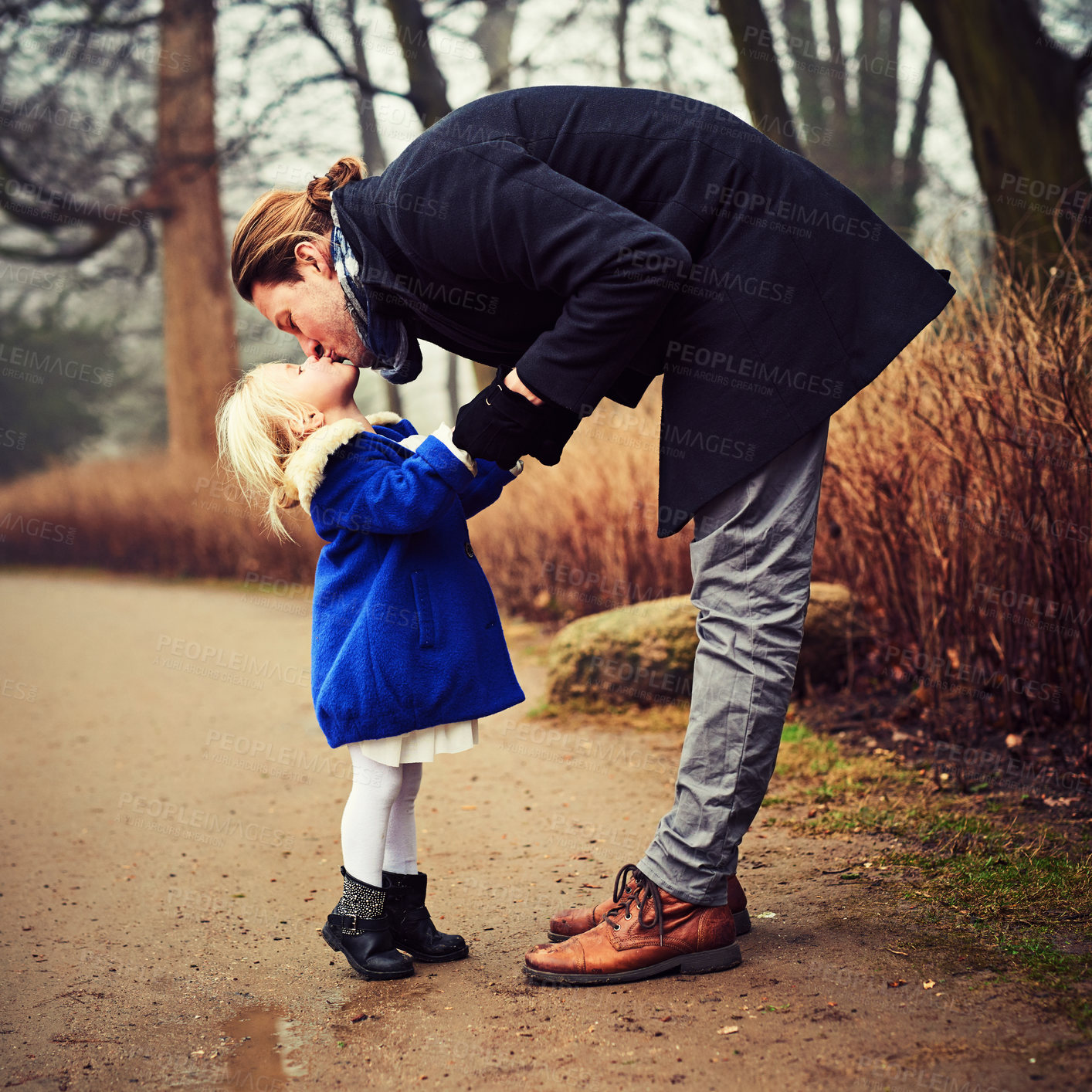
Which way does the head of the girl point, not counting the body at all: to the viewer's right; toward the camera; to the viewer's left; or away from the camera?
to the viewer's right

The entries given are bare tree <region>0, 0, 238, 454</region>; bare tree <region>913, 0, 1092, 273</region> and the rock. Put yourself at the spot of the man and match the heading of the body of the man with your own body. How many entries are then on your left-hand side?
0

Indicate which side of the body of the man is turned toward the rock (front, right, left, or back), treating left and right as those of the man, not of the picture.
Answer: right

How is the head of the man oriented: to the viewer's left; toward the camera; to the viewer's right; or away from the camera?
to the viewer's left

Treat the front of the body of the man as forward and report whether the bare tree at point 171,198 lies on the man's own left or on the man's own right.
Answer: on the man's own right

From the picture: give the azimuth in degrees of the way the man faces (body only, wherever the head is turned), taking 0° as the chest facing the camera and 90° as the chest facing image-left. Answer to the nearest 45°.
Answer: approximately 90°

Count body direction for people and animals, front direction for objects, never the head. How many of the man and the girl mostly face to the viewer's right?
1

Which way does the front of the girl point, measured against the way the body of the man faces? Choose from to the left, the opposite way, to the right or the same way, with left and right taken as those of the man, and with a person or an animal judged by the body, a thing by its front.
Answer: the opposite way

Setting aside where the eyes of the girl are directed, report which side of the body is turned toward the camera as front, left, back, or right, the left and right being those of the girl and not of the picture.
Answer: right
